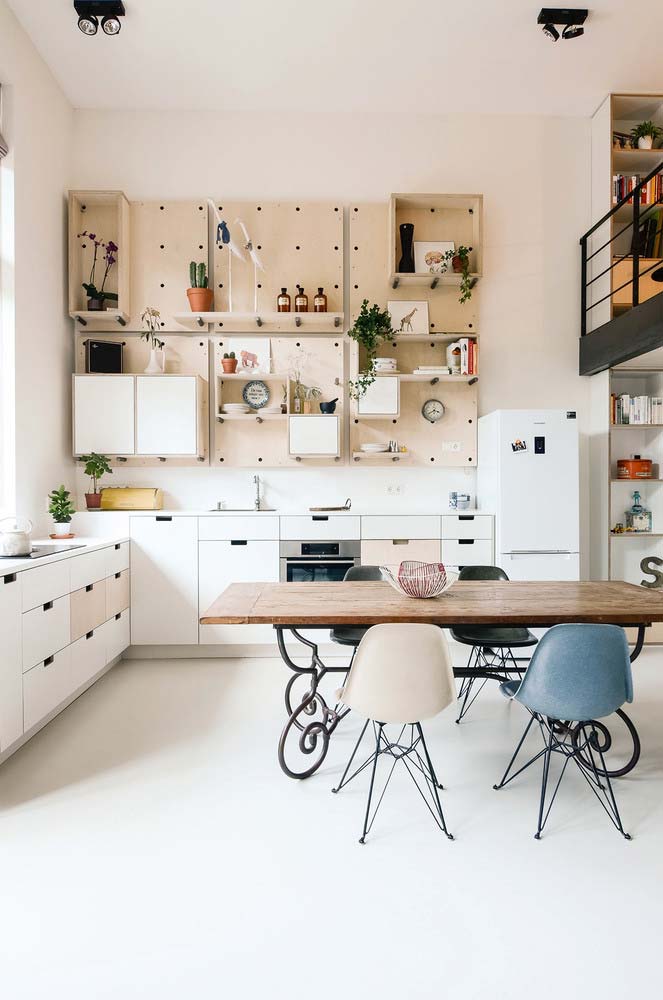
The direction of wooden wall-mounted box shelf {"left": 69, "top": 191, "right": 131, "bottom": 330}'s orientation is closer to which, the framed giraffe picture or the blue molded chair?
the blue molded chair

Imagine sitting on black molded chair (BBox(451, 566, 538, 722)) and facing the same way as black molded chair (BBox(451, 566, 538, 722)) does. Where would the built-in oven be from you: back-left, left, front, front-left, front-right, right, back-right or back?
back-right

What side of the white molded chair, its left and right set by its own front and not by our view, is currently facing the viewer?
back

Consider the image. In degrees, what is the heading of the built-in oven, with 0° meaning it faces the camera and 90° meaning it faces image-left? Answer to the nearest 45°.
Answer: approximately 0°

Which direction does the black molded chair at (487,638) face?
toward the camera

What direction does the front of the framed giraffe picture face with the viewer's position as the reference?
facing the viewer

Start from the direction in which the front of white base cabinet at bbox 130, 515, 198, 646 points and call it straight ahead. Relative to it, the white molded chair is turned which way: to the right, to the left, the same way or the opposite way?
the opposite way

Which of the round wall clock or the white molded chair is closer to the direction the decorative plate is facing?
the white molded chair

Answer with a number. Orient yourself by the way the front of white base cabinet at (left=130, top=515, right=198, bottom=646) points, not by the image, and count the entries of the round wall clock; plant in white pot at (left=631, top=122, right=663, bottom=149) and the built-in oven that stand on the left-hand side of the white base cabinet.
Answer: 3

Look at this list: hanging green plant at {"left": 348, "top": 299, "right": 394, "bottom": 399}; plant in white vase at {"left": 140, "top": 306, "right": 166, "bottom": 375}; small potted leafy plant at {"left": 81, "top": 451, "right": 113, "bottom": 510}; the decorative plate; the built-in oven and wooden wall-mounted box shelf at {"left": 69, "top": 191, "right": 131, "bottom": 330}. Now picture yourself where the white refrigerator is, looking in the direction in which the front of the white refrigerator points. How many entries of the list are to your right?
6

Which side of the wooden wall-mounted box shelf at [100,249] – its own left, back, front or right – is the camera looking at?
front

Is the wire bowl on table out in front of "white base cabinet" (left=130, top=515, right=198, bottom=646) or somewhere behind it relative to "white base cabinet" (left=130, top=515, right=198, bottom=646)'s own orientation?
in front
